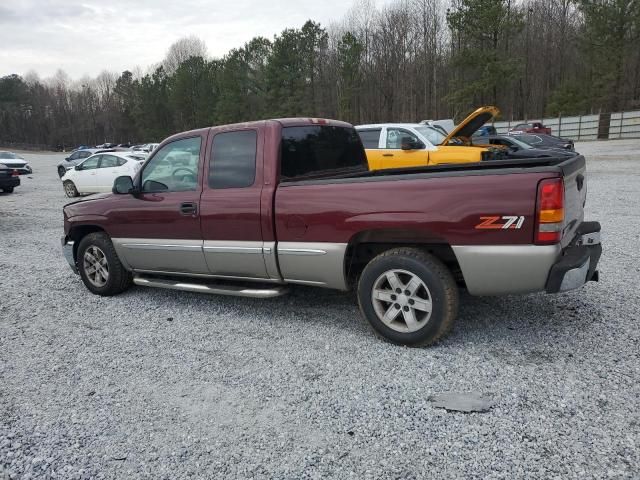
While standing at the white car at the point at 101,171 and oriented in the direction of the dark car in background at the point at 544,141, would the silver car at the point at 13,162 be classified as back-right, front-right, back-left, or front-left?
back-left

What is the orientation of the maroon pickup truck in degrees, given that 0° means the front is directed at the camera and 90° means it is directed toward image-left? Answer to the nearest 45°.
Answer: approximately 135°

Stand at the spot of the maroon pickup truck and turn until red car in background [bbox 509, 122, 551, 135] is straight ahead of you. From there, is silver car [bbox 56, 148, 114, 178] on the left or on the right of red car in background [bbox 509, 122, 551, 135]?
left

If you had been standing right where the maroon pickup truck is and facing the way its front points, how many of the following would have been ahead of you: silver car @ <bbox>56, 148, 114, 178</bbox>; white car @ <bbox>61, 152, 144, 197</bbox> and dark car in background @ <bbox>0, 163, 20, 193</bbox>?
3

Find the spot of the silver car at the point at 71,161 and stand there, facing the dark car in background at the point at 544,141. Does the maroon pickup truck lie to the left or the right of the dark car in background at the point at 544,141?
right

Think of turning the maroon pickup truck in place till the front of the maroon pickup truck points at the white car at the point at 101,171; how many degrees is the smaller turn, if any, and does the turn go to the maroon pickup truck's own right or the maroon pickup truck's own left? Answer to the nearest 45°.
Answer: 0° — it already faces it

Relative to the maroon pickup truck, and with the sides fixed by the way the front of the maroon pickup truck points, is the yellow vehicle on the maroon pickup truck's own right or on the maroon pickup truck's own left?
on the maroon pickup truck's own right

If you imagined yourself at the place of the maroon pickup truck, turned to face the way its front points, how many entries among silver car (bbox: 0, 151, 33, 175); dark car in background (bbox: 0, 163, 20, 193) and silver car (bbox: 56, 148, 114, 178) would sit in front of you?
3

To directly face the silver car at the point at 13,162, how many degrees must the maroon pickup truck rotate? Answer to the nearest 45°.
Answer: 0° — it already faces it

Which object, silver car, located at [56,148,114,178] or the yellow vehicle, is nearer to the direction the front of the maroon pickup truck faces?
the silver car

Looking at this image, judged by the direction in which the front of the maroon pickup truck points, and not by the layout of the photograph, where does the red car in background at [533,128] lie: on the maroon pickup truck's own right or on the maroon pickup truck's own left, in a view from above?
on the maroon pickup truck's own right

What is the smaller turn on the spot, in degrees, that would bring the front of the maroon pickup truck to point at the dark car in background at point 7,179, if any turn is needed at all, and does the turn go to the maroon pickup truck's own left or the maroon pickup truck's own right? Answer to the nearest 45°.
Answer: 0° — it already faces it

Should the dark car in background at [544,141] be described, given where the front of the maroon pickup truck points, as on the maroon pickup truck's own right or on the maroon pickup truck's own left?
on the maroon pickup truck's own right

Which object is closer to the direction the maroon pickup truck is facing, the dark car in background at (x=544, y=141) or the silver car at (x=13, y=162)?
the silver car
